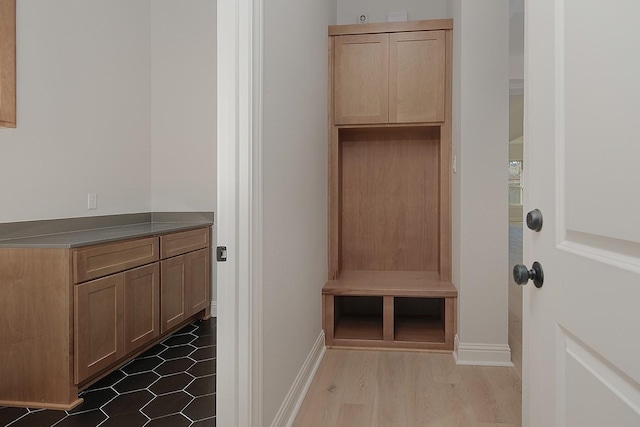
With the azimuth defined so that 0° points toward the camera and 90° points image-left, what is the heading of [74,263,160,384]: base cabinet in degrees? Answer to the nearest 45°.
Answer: approximately 315°

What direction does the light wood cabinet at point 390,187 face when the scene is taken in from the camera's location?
facing the viewer

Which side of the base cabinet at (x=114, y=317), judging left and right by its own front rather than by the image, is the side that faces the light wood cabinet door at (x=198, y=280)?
left

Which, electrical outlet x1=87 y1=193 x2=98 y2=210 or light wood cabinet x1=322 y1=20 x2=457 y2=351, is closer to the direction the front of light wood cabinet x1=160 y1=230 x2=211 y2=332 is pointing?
the light wood cabinet

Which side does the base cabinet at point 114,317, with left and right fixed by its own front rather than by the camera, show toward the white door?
front

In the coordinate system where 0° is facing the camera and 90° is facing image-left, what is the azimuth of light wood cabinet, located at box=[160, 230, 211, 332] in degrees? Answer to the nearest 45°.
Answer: approximately 315°

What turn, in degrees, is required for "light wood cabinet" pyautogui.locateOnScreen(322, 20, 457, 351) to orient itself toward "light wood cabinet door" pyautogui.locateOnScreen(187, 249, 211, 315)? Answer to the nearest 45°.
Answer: approximately 90° to its right

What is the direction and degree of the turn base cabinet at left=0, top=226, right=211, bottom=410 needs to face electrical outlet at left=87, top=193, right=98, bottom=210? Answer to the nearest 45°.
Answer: approximately 135° to its left

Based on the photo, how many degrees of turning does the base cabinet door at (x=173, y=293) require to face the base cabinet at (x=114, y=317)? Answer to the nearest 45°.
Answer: approximately 90° to its right

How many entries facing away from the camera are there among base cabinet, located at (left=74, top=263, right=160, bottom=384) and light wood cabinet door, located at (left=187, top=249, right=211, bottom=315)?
0

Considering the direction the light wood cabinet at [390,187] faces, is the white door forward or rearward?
forward

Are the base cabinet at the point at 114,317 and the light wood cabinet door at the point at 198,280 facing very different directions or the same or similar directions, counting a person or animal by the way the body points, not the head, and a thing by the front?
same or similar directions

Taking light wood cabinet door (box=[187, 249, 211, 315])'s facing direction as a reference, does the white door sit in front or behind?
in front

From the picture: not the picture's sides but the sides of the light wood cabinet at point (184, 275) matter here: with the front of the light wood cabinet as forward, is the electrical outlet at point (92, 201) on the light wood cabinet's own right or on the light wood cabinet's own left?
on the light wood cabinet's own right
